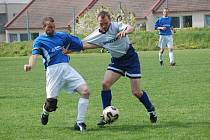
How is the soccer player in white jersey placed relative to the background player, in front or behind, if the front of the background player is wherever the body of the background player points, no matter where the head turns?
in front

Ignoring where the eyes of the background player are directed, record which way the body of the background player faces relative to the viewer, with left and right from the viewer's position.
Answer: facing the viewer

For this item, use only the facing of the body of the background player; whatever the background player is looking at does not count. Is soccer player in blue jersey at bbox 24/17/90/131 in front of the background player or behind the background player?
in front

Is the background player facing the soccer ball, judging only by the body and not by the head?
yes

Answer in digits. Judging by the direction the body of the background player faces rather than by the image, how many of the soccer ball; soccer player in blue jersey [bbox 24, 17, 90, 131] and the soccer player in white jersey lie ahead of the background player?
3

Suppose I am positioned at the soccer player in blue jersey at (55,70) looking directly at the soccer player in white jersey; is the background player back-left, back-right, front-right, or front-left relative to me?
front-left
